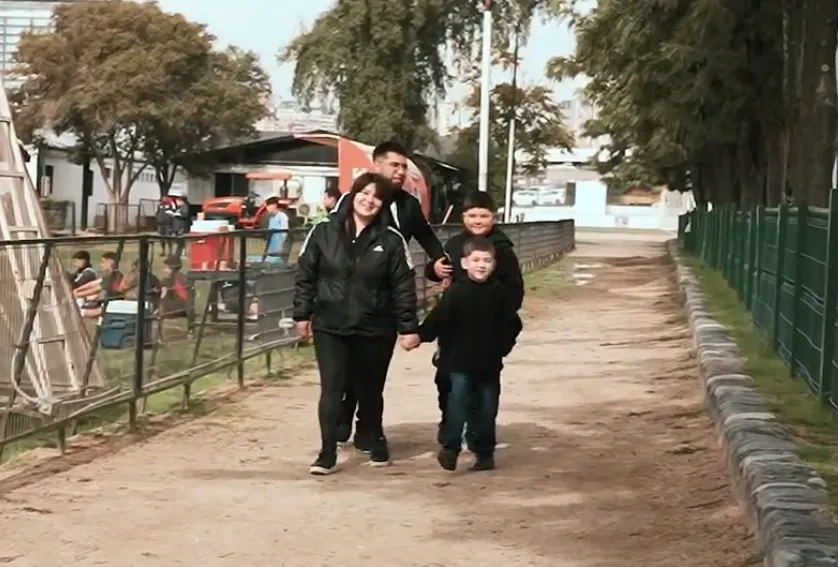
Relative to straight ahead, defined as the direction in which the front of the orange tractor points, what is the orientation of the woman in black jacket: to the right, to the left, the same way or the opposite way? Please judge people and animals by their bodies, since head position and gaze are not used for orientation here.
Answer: to the left

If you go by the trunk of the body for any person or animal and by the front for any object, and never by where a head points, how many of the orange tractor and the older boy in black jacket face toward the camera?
1

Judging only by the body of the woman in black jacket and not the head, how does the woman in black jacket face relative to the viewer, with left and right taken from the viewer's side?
facing the viewer

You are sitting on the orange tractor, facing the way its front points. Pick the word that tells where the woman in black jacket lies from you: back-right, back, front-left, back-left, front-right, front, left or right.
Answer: left

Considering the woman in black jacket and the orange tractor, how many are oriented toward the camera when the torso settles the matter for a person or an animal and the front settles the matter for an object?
1

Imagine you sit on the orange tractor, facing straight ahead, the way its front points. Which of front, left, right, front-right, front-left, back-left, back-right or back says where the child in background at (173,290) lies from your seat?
left

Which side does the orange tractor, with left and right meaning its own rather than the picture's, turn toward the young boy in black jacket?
left

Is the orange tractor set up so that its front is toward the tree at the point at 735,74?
no

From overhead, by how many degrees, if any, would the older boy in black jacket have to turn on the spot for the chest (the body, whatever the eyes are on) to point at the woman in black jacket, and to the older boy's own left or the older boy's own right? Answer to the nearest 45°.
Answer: approximately 45° to the older boy's own right

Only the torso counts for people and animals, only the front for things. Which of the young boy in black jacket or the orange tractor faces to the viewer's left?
the orange tractor

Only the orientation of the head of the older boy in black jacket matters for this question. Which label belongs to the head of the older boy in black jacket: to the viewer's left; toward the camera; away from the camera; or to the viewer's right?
toward the camera

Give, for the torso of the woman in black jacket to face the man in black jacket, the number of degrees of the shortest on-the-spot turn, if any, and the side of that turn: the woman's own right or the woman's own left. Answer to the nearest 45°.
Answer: approximately 135° to the woman's own left

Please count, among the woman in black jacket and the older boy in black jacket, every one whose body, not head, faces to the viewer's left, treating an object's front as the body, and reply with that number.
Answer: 0

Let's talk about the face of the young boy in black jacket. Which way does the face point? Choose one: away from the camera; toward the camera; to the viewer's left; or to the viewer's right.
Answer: toward the camera

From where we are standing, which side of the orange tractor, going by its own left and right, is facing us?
left

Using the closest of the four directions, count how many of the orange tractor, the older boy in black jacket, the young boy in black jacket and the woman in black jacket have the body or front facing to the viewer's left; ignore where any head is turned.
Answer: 1

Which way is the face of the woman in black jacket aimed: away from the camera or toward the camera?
toward the camera
